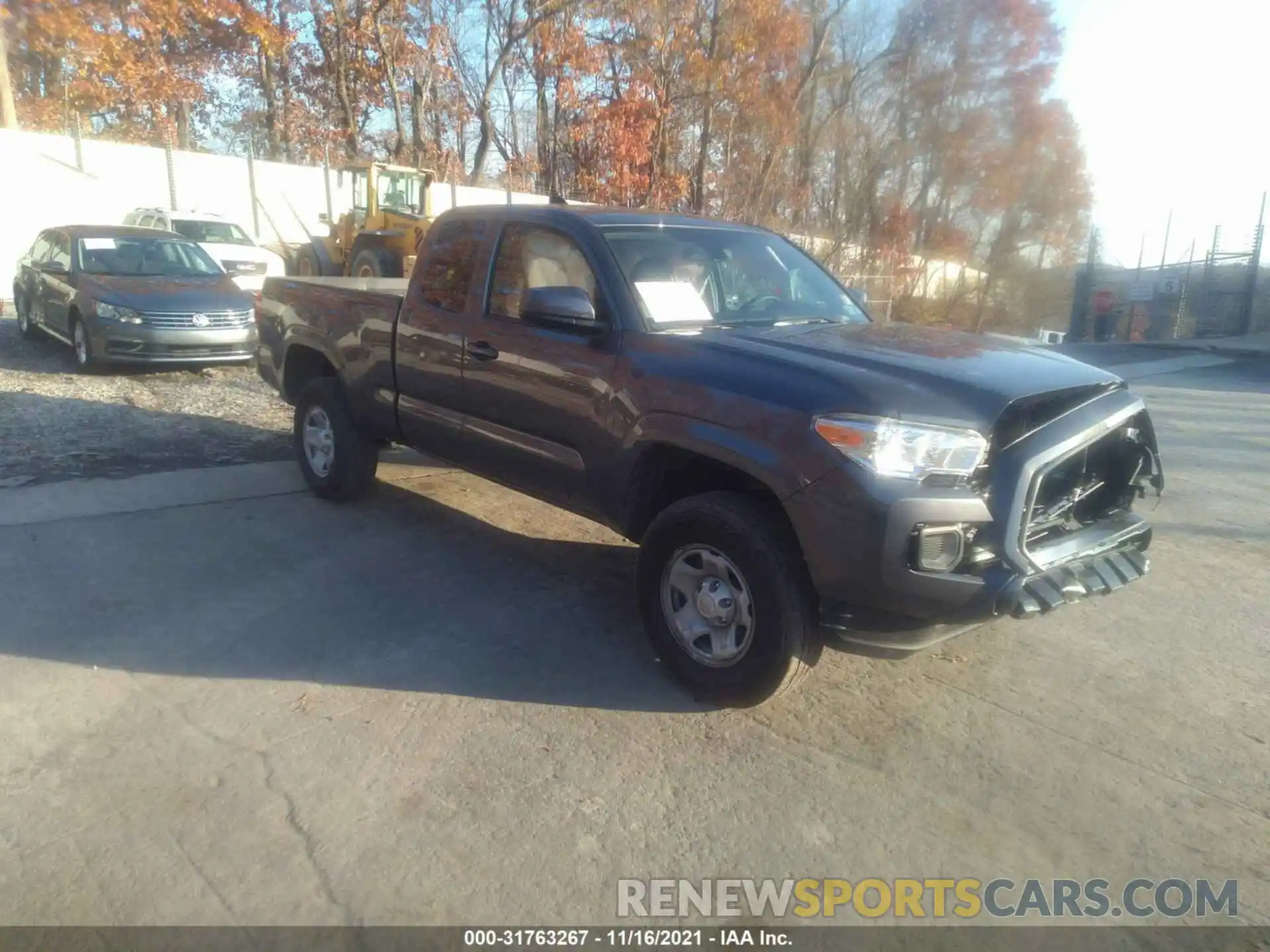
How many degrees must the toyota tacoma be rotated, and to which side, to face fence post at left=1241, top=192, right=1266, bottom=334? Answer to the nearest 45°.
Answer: approximately 90° to its left

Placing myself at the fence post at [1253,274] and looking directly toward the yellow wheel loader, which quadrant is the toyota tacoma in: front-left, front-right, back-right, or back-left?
front-left

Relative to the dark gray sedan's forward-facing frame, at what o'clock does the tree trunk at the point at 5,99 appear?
The tree trunk is roughly at 7 o'clock from the dark gray sedan.

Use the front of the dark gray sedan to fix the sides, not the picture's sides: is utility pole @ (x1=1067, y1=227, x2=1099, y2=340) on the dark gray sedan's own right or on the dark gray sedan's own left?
on the dark gray sedan's own left

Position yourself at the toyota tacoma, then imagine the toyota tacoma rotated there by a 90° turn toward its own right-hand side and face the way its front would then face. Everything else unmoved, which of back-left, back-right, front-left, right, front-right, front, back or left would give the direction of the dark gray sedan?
right

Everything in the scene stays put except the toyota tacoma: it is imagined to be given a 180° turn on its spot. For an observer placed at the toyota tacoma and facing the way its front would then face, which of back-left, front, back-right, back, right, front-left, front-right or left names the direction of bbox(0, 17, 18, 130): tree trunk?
front

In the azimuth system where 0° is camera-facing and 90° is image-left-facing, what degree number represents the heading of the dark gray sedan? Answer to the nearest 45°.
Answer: approximately 315°

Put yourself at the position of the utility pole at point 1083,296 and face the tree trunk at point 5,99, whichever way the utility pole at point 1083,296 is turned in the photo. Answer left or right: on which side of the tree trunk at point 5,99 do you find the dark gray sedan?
left

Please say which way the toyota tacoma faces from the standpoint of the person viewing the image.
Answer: facing the viewer and to the right of the viewer
